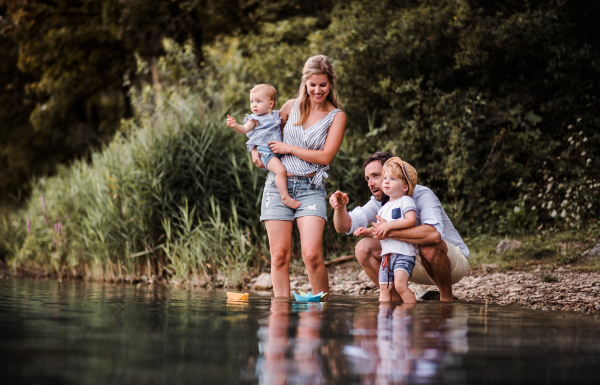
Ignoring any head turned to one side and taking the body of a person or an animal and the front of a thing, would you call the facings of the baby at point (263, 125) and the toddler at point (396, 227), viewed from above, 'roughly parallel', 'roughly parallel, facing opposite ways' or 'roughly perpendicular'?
roughly parallel

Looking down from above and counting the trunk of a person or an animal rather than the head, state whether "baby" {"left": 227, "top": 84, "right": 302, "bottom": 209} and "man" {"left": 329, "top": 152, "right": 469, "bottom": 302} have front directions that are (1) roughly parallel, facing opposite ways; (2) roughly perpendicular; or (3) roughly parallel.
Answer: roughly parallel

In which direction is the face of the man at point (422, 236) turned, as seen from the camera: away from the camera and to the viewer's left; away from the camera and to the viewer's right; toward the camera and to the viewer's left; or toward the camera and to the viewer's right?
toward the camera and to the viewer's left

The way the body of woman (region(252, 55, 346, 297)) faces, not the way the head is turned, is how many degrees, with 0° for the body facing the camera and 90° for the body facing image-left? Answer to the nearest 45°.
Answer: approximately 0°

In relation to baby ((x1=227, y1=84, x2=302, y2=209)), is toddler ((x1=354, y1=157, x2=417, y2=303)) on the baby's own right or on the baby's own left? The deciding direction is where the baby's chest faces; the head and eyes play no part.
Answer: on the baby's own left

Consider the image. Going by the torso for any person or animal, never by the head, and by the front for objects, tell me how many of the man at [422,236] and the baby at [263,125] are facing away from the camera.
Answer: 0

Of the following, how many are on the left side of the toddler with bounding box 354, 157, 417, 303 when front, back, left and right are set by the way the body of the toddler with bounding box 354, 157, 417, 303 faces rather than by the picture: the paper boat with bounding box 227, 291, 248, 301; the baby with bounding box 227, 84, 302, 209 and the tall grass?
0

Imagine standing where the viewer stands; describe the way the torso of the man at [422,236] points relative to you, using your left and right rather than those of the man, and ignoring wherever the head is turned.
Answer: facing the viewer and to the left of the viewer

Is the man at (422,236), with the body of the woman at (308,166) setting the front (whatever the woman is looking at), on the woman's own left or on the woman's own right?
on the woman's own left

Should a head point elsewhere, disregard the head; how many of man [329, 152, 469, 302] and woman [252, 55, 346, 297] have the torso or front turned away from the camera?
0

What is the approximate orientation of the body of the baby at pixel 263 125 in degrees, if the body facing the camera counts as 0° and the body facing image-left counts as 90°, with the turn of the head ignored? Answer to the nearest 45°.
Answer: approximately 45°

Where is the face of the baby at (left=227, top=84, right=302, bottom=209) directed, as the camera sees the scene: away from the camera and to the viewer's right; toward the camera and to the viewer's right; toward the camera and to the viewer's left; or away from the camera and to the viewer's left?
toward the camera and to the viewer's left

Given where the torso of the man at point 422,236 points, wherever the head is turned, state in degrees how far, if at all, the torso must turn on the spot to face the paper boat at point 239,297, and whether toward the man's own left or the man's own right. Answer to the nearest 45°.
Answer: approximately 45° to the man's own right

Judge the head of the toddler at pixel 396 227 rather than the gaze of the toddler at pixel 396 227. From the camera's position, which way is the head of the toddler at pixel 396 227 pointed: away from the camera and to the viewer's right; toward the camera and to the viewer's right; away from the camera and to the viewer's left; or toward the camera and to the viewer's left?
toward the camera and to the viewer's left
